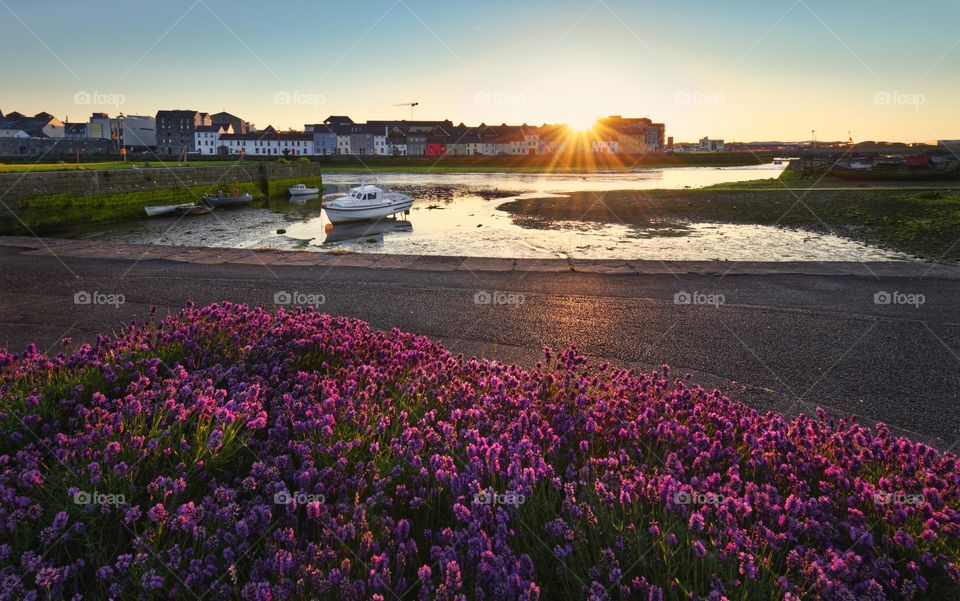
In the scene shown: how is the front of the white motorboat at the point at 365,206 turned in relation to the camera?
facing the viewer and to the left of the viewer

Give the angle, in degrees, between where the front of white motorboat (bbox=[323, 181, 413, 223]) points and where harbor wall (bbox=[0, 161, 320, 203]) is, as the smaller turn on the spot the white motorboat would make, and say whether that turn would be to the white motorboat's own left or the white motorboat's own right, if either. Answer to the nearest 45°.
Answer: approximately 45° to the white motorboat's own right

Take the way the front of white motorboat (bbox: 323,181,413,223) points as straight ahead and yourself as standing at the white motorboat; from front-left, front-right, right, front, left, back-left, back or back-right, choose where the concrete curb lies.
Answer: front-left

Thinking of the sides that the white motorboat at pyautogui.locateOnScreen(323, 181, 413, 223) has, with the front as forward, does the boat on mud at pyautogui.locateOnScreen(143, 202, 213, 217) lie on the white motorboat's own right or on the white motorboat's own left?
on the white motorboat's own right
